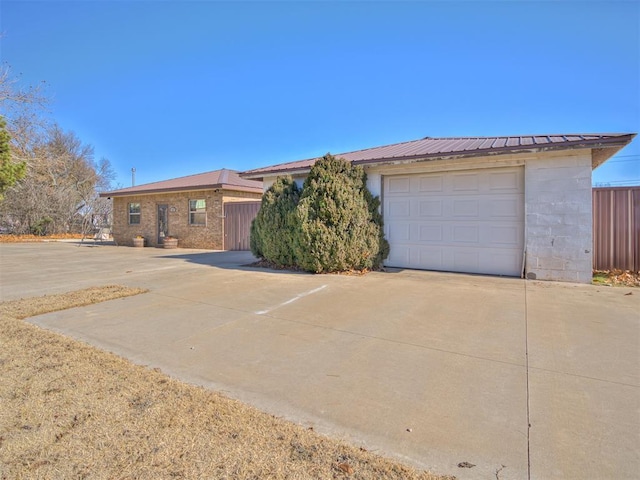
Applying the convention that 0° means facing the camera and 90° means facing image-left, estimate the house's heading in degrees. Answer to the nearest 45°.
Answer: approximately 45°

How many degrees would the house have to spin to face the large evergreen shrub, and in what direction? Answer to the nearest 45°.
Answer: approximately 45° to its left

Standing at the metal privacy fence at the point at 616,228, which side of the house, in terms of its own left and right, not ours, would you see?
left

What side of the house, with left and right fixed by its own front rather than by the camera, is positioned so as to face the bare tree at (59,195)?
right

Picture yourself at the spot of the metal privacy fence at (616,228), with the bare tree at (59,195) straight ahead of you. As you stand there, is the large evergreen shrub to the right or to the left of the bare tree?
left

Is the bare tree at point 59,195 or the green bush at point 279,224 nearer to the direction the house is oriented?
the green bush
